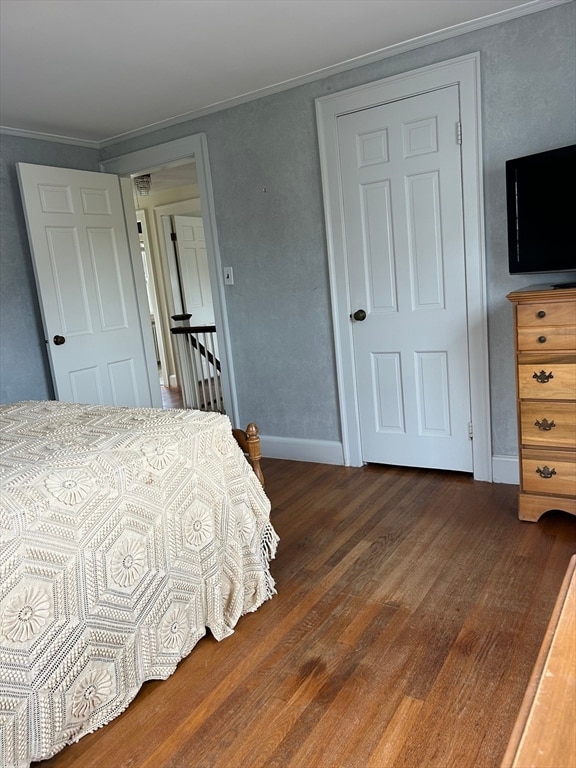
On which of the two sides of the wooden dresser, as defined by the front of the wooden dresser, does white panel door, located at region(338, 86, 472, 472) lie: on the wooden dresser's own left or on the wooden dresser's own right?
on the wooden dresser's own right

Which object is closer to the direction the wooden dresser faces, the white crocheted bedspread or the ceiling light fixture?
the white crocheted bedspread

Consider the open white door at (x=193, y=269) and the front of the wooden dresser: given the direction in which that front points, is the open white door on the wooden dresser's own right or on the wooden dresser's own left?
on the wooden dresser's own right

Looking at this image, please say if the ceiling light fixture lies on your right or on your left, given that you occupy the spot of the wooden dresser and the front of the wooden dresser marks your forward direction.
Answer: on your right

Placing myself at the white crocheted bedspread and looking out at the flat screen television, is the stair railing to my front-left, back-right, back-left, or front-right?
front-left

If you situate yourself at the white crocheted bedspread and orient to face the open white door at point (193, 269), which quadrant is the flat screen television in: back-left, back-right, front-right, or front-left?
front-right

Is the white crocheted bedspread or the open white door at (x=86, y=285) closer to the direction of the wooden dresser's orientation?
the white crocheted bedspread

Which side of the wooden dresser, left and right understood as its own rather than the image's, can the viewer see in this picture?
front

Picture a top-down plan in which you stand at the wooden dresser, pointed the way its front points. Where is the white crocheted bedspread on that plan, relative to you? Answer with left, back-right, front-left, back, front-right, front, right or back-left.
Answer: front-right
